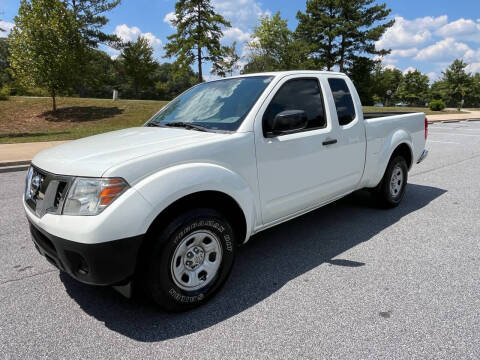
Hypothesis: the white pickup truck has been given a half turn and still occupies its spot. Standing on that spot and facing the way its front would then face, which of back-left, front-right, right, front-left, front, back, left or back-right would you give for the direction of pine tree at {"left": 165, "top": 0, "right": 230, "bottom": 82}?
front-left

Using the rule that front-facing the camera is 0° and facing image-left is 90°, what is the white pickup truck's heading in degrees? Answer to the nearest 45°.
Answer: approximately 45°

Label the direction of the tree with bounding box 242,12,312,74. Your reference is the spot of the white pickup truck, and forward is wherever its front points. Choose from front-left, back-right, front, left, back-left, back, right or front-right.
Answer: back-right

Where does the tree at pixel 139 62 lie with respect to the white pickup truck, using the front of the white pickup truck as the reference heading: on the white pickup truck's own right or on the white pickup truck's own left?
on the white pickup truck's own right

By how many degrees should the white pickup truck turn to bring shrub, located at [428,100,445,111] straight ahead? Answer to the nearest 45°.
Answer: approximately 180°

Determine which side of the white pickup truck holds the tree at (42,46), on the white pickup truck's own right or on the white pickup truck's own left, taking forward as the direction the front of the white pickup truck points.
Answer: on the white pickup truck's own right

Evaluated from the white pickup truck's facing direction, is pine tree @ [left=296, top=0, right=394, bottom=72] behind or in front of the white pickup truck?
behind
